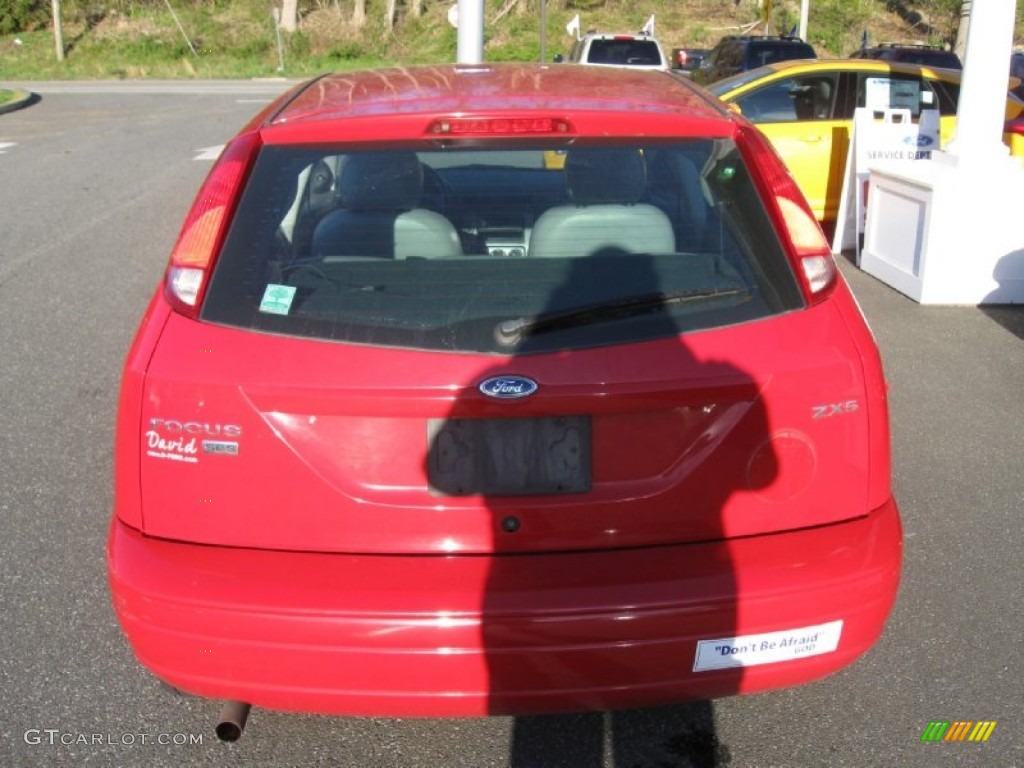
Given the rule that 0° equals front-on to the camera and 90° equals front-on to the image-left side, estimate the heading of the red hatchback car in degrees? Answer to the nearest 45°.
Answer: approximately 180°

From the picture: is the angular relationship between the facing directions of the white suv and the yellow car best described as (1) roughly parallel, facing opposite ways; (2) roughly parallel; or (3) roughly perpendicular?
roughly perpendicular

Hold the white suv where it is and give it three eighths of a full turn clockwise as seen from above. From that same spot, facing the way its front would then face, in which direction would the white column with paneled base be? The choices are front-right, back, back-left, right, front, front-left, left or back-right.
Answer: front-right

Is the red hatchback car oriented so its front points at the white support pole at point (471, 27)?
yes

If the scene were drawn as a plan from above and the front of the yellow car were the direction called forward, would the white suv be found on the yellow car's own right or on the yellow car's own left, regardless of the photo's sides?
on the yellow car's own right

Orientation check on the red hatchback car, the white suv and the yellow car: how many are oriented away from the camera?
2

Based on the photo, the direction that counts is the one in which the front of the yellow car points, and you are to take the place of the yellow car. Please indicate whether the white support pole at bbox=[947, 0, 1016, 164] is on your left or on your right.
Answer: on your left

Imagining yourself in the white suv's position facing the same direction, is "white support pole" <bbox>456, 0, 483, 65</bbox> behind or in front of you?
behind

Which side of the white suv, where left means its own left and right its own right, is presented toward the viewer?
back

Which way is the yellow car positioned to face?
to the viewer's left

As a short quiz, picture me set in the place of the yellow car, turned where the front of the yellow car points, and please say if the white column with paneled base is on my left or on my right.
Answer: on my left

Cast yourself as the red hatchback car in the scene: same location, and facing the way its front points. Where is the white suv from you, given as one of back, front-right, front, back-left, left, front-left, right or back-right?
front

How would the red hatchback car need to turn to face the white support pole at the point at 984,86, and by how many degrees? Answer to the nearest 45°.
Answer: approximately 45° to its right

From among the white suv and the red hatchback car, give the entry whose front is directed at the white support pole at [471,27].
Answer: the red hatchback car
